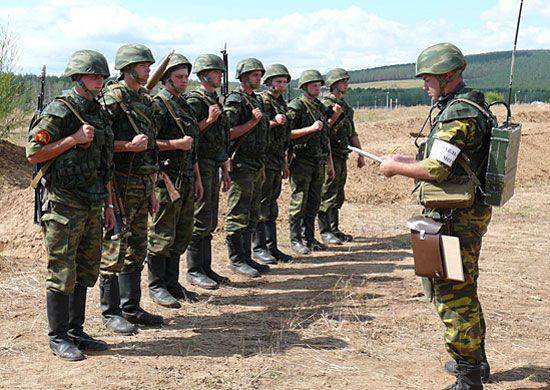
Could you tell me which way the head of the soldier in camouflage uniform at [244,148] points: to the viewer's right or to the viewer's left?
to the viewer's right

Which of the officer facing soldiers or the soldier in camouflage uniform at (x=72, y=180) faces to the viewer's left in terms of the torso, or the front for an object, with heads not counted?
the officer facing soldiers

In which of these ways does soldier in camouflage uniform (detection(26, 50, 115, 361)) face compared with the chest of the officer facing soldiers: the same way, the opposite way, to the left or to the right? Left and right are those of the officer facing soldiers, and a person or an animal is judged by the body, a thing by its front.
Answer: the opposite way

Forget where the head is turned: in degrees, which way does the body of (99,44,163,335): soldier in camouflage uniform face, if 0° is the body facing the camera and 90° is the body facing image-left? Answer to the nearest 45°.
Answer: approximately 315°

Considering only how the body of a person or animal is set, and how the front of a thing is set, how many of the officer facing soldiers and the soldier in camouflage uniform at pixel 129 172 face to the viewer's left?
1

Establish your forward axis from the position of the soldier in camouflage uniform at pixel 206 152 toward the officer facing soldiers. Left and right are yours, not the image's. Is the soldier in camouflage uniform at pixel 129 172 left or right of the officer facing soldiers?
right

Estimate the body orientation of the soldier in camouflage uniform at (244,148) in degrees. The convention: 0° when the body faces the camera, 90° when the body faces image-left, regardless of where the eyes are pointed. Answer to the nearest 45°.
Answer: approximately 315°

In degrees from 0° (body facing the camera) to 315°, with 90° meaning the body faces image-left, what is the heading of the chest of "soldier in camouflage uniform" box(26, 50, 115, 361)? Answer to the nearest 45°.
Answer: approximately 315°

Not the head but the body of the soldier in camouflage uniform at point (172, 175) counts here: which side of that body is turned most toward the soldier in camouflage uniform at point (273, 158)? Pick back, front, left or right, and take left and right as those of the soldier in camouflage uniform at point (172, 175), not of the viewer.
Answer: left

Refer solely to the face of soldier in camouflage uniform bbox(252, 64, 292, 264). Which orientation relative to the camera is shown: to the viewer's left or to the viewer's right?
to the viewer's right
